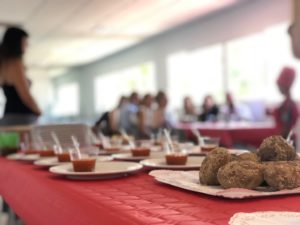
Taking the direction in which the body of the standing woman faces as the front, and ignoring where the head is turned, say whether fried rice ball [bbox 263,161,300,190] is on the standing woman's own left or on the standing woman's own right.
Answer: on the standing woman's own right

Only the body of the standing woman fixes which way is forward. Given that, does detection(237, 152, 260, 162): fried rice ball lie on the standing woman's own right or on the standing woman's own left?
on the standing woman's own right

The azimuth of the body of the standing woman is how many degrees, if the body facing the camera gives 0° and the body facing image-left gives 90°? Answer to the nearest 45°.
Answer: approximately 225°

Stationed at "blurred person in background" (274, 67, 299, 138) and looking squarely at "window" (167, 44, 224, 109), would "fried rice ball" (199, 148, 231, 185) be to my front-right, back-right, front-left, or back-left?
back-left

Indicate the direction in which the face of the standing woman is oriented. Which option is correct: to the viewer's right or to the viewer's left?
to the viewer's right

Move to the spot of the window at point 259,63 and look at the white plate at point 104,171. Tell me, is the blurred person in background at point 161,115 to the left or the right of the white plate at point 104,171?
right
